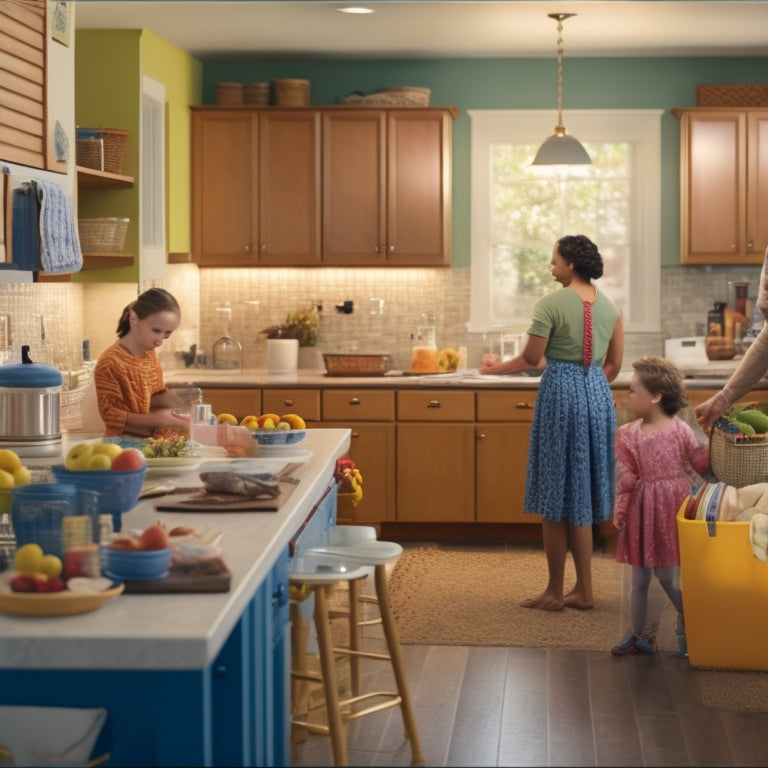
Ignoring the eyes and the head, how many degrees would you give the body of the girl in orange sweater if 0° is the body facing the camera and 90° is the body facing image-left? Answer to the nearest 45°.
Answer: approximately 315°

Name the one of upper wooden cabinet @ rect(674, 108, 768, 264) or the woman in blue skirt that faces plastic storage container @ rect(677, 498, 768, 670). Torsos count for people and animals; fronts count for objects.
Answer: the upper wooden cabinet

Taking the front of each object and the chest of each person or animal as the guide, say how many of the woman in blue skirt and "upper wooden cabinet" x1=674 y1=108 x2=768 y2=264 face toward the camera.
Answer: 1

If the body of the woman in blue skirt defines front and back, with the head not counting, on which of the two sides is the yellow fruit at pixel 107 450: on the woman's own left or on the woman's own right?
on the woman's own left

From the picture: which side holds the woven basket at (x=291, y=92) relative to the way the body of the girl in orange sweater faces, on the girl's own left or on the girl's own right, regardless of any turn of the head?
on the girl's own left

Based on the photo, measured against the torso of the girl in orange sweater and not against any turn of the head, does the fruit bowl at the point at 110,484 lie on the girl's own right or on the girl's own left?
on the girl's own right

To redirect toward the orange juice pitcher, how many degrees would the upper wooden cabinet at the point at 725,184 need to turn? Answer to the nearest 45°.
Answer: approximately 90° to its right

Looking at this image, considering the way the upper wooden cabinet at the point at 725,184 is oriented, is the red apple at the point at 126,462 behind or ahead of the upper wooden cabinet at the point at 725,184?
ahead

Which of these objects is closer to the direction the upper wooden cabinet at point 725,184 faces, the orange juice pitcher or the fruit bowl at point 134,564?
the fruit bowl

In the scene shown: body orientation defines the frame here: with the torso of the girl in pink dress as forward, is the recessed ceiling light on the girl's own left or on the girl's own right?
on the girl's own right

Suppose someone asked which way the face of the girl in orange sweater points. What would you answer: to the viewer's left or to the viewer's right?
to the viewer's right

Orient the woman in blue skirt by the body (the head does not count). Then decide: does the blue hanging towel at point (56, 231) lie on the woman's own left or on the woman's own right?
on the woman's own left
